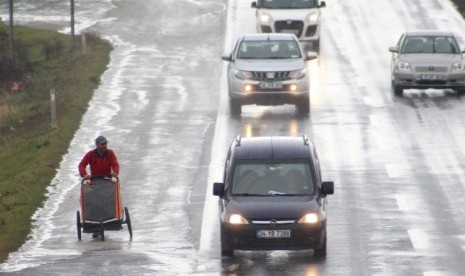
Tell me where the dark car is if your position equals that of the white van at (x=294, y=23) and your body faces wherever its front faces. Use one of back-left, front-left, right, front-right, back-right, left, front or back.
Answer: front

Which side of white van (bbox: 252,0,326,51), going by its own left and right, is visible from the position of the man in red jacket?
front

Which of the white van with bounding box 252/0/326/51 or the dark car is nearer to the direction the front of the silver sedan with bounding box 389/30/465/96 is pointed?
the dark car

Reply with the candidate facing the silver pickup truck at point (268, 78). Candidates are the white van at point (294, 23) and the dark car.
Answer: the white van at point (294, 23)

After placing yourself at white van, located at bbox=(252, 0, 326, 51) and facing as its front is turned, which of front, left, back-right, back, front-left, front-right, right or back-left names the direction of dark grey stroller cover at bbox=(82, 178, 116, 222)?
front

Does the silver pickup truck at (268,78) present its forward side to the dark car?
yes

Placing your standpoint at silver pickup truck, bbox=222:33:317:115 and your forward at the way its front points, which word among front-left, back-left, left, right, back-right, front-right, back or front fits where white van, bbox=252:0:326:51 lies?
back

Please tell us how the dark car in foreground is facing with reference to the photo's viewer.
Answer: facing the viewer

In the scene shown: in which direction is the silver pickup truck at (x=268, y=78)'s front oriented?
toward the camera
